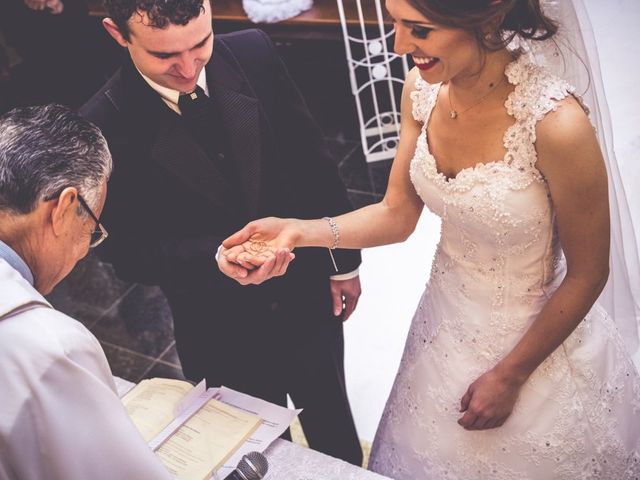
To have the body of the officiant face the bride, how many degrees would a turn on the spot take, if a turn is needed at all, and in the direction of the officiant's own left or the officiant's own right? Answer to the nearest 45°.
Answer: approximately 45° to the officiant's own right

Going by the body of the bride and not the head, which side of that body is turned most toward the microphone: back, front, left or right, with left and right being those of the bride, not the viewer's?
front

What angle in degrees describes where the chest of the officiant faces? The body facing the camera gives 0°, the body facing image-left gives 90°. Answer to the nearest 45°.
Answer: approximately 225°

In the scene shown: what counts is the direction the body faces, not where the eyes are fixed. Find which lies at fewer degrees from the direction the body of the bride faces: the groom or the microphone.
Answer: the microphone

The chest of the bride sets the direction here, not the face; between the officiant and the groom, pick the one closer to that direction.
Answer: the officiant

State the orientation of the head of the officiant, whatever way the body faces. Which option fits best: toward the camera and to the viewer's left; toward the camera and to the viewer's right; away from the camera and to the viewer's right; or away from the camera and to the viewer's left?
away from the camera and to the viewer's right

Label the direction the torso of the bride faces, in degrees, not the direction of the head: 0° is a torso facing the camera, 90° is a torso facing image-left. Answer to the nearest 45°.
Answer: approximately 45°
